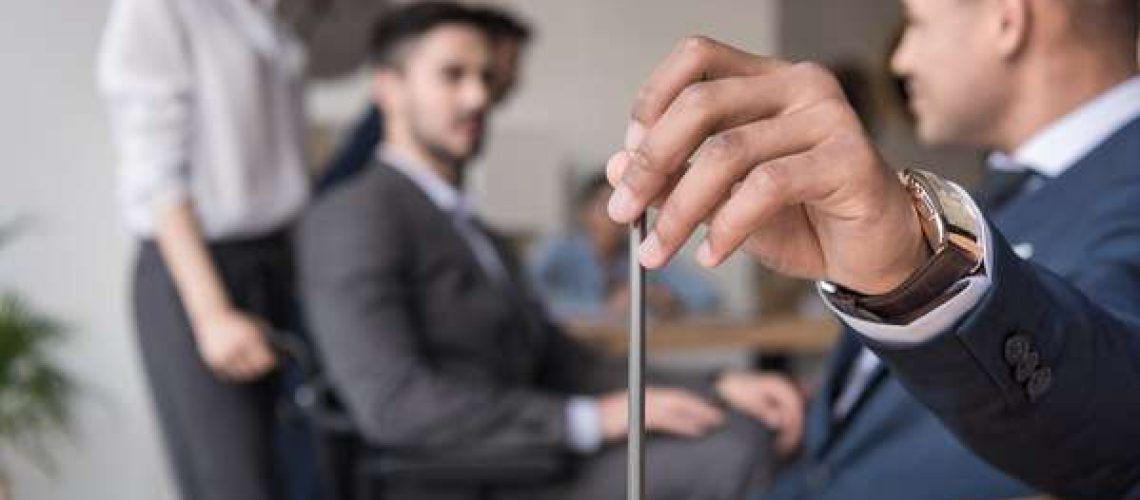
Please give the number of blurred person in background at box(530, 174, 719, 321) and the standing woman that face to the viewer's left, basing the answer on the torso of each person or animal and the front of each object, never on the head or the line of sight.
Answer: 0

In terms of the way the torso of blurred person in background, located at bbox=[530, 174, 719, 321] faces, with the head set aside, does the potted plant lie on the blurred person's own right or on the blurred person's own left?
on the blurred person's own right

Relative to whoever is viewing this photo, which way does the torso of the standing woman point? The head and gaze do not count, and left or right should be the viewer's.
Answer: facing the viewer and to the right of the viewer

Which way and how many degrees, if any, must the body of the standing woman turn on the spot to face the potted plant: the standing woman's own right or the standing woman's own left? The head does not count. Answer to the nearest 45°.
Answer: approximately 180°

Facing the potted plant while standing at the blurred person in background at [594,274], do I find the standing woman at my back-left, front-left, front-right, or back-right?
front-left

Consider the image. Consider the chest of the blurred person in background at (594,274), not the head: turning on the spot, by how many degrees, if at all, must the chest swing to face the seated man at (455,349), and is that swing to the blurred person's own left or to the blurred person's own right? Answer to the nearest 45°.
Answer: approximately 45° to the blurred person's own right

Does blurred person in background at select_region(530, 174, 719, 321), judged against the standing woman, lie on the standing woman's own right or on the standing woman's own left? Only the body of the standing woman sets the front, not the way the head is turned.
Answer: on the standing woman's own left
